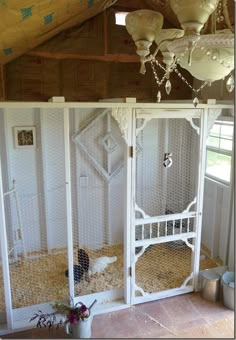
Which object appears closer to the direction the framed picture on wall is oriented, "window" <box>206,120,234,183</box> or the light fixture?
the light fixture

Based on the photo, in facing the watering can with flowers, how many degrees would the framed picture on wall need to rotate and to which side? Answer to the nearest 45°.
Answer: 0° — it already faces it

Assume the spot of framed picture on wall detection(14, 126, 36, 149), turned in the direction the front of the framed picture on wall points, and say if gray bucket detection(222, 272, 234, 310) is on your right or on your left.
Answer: on your left

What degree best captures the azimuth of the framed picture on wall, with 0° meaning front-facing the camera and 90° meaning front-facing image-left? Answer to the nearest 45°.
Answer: approximately 0°
